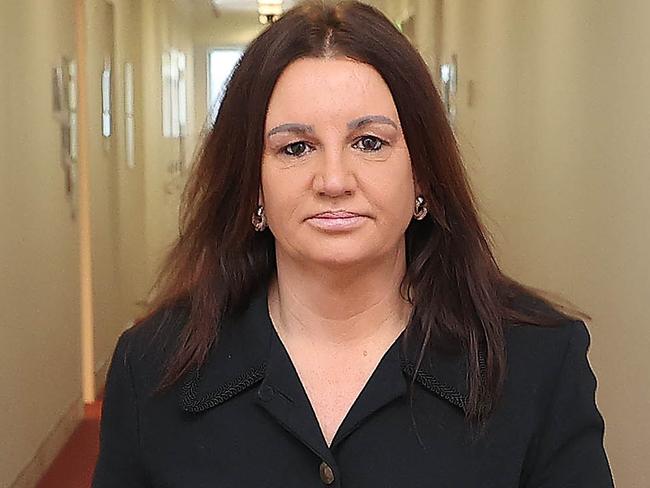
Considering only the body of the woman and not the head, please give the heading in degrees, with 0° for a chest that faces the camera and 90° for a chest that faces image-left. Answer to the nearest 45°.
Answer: approximately 0°
